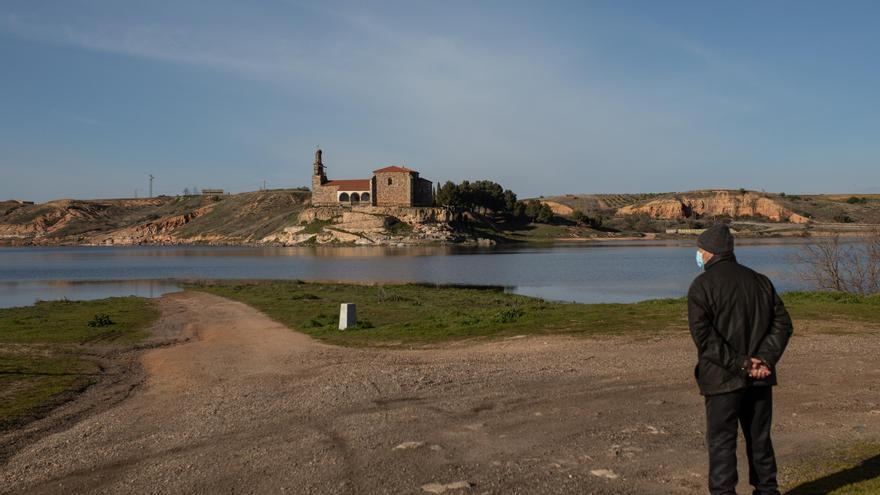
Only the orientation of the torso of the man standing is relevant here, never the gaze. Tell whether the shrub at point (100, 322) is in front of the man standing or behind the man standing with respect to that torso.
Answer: in front

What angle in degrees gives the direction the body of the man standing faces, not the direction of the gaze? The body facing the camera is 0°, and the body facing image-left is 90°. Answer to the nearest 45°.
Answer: approximately 135°

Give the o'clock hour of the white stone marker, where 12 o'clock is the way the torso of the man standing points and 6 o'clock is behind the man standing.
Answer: The white stone marker is roughly at 12 o'clock from the man standing.

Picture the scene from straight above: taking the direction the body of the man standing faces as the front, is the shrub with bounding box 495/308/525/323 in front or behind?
in front

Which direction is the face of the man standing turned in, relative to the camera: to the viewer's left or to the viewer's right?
to the viewer's left
